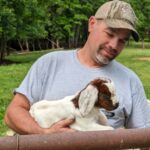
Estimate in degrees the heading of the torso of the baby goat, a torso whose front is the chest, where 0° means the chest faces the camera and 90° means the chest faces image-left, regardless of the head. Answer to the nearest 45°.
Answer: approximately 270°

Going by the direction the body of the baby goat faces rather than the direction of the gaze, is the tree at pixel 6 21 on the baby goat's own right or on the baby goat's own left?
on the baby goat's own left
